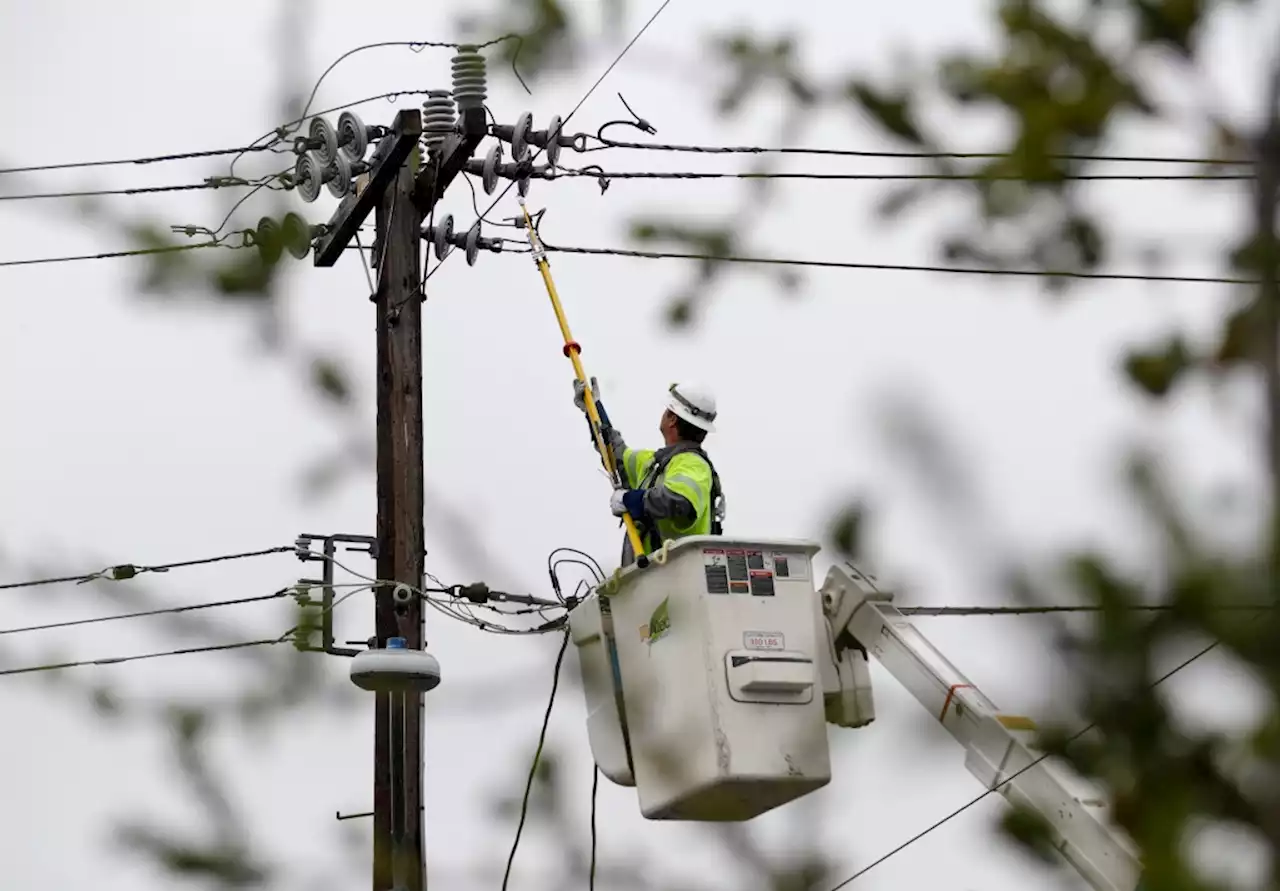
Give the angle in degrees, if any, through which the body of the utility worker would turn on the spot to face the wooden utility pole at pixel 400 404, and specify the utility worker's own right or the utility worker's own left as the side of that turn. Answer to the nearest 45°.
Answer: approximately 45° to the utility worker's own right

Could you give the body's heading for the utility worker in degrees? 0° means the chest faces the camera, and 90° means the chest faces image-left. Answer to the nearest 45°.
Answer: approximately 90°
